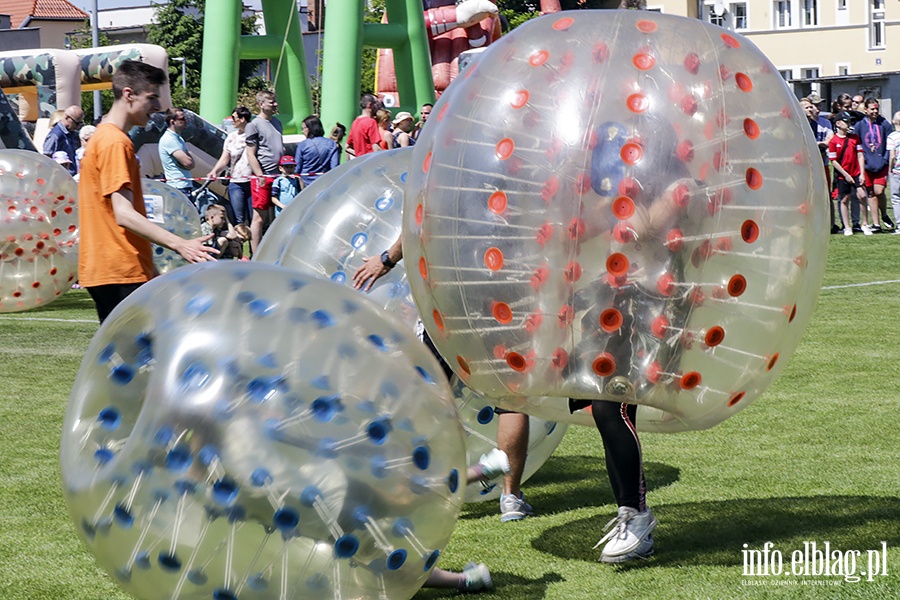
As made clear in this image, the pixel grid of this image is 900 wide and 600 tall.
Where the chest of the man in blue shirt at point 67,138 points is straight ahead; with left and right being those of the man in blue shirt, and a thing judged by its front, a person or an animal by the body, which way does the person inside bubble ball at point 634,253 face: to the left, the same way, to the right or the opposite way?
to the right

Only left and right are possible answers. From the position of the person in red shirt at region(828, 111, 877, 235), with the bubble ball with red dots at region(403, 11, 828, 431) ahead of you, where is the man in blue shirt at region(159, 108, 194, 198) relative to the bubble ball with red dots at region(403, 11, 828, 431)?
right

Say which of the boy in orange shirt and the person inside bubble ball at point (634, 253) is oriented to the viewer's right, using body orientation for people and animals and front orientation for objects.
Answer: the boy in orange shirt

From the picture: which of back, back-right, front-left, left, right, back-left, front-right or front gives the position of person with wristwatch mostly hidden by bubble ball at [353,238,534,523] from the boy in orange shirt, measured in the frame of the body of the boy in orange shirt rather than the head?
front-right

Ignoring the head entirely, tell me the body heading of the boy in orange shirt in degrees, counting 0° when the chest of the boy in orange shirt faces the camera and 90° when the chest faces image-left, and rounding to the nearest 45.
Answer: approximately 270°

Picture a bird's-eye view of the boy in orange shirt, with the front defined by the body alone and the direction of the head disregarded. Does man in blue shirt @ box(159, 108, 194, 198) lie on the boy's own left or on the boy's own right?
on the boy's own left

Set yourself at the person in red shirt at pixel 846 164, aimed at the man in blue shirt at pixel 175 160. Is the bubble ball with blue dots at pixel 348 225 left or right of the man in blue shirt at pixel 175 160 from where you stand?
left

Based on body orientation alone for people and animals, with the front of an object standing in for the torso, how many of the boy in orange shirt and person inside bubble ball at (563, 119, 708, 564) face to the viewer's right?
1

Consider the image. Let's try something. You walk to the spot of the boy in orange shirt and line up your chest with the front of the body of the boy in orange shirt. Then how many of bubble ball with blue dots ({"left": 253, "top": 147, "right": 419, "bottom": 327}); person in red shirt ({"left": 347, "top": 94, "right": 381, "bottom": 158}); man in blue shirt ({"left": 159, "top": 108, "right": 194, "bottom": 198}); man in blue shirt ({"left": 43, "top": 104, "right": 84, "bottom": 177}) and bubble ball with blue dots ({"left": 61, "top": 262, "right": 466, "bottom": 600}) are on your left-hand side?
3

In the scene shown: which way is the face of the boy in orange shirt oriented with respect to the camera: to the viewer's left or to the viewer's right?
to the viewer's right
